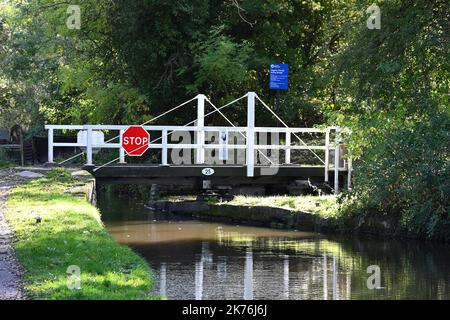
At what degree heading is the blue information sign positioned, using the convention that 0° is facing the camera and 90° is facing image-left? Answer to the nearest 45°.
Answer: approximately 0°

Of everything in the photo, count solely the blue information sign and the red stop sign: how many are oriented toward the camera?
2

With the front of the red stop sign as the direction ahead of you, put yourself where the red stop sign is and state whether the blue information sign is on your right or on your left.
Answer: on your left

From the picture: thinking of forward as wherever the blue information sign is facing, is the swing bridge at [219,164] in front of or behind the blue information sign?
in front

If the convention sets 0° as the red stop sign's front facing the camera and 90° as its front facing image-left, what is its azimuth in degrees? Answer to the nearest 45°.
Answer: approximately 0°

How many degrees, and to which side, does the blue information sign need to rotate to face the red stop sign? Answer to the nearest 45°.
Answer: approximately 45° to its right
